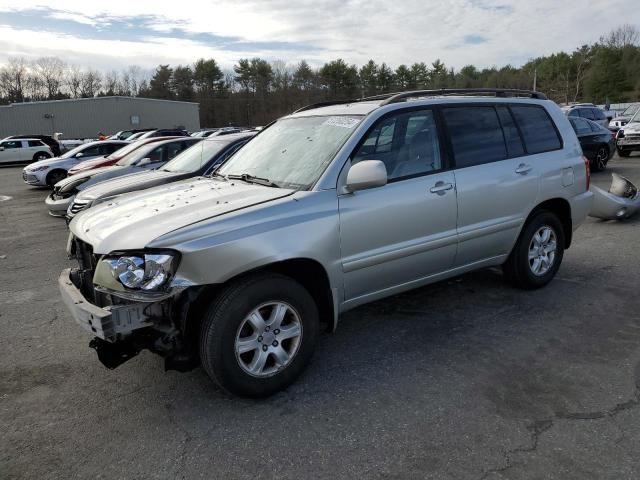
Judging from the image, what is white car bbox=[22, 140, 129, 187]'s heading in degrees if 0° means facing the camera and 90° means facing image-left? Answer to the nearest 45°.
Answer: approximately 45°

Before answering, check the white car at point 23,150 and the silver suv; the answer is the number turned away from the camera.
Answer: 0

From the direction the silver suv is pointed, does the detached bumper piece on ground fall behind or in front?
behind

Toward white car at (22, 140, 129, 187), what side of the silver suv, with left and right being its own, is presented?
right

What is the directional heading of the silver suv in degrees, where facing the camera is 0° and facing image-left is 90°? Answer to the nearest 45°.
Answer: approximately 45°

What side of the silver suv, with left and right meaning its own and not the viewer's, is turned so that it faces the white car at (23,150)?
right

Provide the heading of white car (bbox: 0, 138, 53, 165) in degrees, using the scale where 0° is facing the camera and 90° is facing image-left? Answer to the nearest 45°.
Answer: approximately 90°

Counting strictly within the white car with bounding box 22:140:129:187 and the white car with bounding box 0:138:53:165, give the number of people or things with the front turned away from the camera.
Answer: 0
